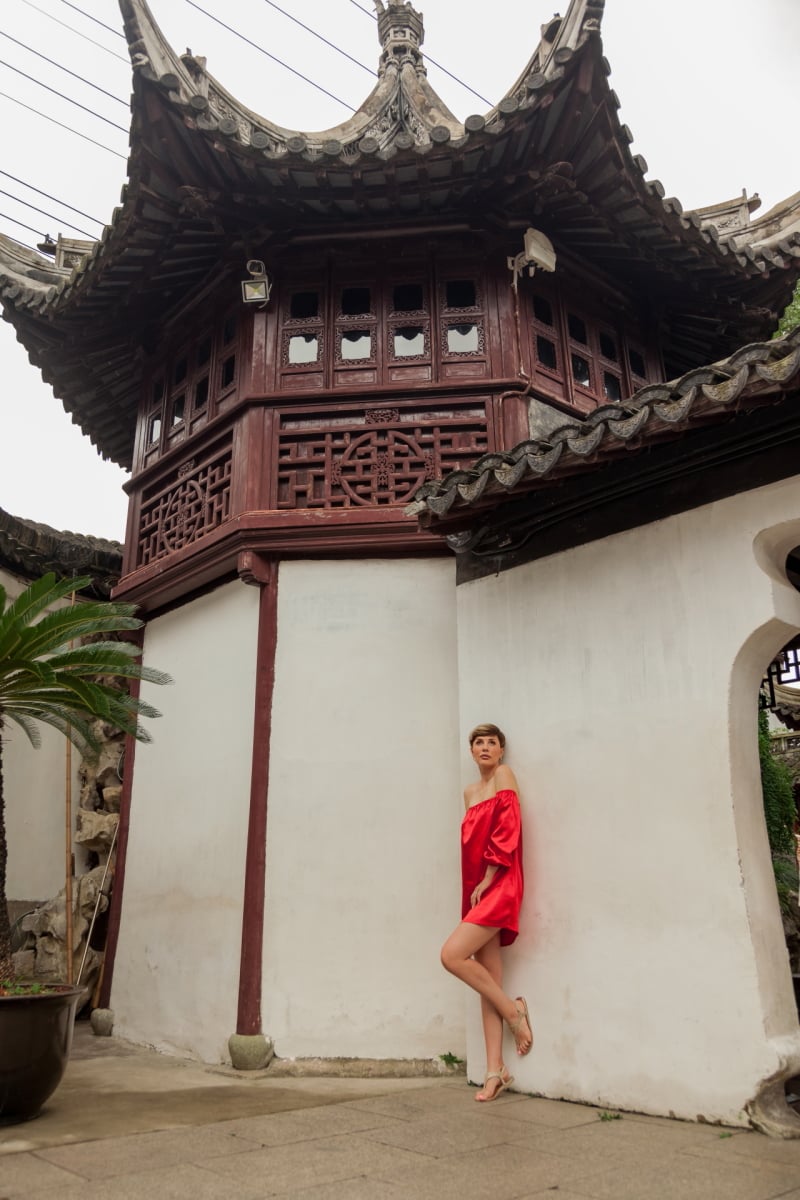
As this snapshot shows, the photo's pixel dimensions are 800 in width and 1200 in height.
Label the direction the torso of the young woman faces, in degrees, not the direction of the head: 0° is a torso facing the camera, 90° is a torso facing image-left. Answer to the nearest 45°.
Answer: approximately 45°

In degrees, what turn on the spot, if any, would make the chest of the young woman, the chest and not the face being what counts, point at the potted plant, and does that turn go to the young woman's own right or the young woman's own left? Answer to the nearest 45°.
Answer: approximately 45° to the young woman's own right
